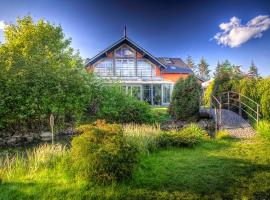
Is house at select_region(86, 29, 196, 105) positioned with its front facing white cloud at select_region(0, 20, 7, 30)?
no

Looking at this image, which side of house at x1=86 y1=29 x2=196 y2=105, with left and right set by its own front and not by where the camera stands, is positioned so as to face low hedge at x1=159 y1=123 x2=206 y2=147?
front

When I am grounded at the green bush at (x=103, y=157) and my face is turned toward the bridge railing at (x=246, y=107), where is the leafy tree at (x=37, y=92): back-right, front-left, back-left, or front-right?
front-left

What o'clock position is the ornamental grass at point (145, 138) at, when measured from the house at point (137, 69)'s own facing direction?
The ornamental grass is roughly at 12 o'clock from the house.

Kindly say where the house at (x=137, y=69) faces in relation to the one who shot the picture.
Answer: facing the viewer

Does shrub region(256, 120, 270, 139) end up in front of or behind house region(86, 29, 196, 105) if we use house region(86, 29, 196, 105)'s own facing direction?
in front

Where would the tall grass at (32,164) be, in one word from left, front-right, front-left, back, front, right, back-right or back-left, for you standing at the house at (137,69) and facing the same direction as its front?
front

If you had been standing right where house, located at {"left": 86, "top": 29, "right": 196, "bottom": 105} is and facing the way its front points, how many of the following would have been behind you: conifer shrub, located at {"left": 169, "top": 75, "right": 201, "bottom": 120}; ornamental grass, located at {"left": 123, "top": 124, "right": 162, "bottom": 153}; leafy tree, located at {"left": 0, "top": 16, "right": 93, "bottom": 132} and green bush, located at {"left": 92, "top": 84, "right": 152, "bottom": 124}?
0

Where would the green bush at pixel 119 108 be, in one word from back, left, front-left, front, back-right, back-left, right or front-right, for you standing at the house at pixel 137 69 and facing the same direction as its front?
front

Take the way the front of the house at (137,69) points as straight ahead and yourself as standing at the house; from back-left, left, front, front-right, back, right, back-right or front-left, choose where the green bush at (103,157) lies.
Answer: front

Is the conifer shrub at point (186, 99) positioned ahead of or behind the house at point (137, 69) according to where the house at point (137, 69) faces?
ahead
